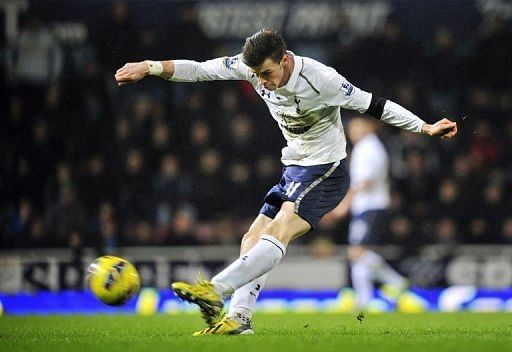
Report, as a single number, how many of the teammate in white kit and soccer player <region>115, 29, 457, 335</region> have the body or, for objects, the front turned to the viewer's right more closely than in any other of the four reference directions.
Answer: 0

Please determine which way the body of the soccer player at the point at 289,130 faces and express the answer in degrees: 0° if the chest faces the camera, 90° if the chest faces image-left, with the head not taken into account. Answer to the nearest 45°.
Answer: approximately 45°

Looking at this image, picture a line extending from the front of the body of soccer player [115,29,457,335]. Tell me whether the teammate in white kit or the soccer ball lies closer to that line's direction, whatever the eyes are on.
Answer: the soccer ball

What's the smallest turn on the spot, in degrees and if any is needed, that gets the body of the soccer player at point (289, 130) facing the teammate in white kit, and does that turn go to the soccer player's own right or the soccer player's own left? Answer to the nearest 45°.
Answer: approximately 135° to the soccer player's own right

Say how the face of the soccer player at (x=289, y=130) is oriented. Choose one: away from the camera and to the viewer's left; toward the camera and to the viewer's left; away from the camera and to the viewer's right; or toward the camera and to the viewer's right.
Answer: toward the camera and to the viewer's left

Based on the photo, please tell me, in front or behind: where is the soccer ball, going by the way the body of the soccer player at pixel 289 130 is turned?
in front
